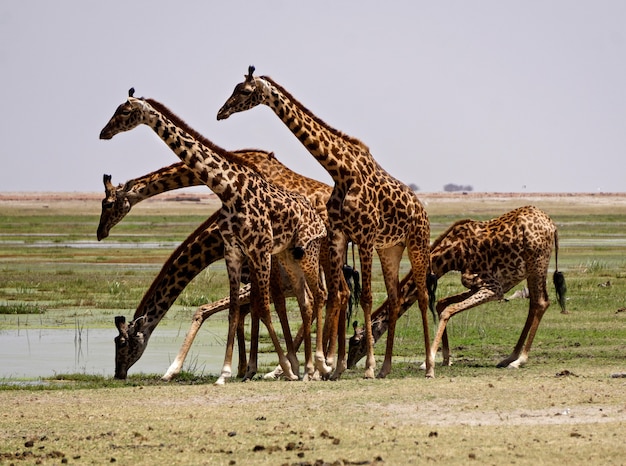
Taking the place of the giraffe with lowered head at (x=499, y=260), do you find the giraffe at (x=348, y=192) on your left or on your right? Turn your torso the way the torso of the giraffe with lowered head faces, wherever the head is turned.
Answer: on your left

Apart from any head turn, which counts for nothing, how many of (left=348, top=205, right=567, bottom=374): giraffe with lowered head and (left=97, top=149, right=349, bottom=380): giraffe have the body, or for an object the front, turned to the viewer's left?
2

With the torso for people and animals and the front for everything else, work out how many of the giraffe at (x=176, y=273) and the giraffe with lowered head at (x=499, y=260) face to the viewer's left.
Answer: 2

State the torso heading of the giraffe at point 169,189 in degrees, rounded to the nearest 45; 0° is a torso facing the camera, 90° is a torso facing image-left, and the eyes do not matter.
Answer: approximately 90°

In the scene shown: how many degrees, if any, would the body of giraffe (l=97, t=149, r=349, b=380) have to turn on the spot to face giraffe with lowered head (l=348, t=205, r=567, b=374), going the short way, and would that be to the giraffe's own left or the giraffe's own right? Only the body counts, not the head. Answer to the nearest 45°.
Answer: approximately 180°

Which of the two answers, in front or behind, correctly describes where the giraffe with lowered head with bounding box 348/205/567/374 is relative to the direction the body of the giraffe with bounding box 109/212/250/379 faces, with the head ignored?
behind

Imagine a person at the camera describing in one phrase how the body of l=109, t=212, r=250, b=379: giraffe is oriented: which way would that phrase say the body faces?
to the viewer's left

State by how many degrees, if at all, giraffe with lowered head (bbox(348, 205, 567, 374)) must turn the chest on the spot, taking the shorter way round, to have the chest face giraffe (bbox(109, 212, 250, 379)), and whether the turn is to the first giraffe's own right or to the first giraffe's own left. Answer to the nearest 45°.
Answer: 0° — it already faces it

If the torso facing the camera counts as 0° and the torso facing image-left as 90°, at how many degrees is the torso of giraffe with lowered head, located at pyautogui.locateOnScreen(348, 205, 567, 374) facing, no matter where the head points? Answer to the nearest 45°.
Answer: approximately 90°

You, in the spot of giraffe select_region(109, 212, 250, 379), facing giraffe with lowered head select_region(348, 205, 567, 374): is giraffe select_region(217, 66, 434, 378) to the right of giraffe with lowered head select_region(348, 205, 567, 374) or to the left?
right
